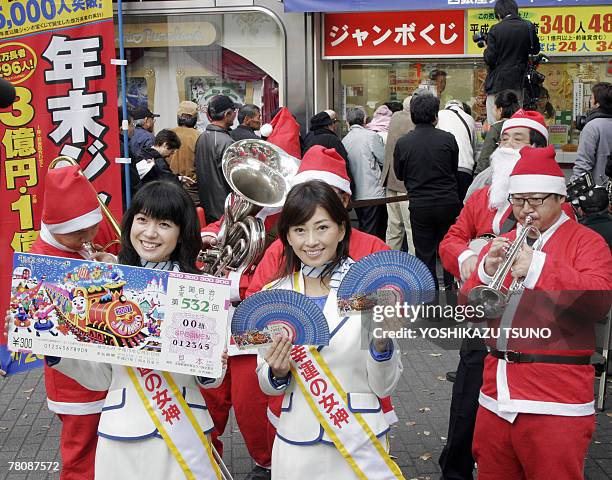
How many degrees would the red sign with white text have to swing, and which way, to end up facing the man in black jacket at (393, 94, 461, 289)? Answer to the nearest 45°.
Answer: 0° — it already faces them

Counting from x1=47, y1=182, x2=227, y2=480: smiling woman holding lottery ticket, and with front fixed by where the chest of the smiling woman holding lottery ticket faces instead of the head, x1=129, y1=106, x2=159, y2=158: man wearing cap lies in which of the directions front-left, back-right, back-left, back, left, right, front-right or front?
back

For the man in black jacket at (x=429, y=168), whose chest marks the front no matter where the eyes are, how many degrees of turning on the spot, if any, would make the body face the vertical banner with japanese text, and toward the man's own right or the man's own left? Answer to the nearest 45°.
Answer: approximately 135° to the man's own left

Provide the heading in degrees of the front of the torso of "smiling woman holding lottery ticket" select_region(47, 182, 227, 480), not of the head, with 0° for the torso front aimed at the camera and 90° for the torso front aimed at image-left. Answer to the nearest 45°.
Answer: approximately 0°

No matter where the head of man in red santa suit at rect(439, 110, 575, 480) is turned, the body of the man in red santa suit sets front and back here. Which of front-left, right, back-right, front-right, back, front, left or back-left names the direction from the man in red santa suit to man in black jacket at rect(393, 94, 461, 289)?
back-right

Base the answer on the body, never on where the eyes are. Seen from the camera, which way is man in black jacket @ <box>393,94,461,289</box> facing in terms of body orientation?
away from the camera
